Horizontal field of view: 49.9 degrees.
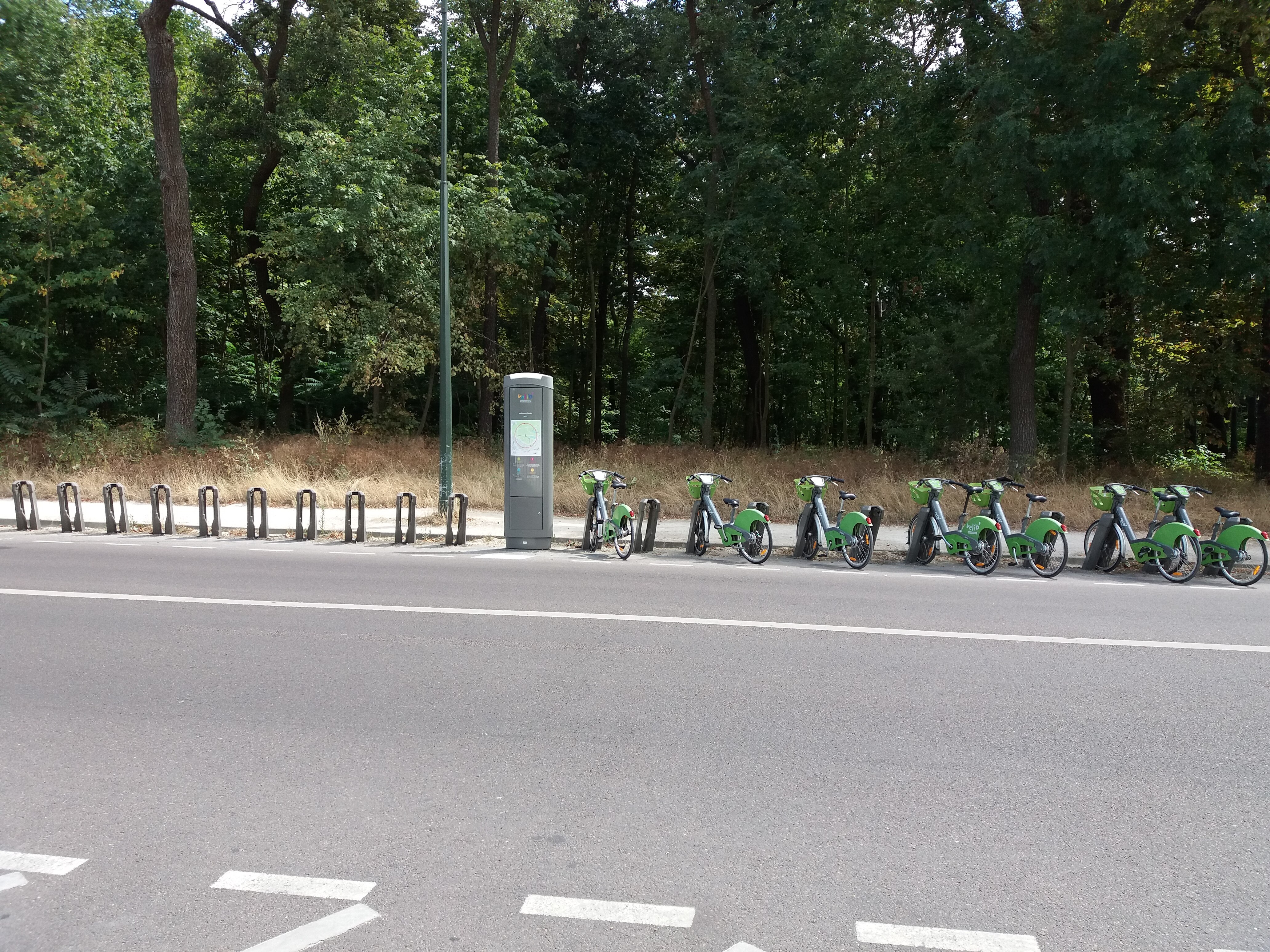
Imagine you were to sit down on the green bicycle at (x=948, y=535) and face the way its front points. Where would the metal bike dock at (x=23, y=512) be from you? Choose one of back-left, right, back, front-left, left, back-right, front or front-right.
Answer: front-left

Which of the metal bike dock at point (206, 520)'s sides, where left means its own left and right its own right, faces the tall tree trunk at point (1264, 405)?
left

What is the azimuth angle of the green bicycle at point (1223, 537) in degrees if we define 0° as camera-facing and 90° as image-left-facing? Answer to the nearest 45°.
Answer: approximately 135°

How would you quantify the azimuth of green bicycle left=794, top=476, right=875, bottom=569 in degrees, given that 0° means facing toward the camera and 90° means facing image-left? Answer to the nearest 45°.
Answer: approximately 135°

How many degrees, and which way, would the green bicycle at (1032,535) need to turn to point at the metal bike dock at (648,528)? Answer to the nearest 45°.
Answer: approximately 45° to its left

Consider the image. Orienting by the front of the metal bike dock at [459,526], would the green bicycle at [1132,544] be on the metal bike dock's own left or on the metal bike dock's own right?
on the metal bike dock's own left

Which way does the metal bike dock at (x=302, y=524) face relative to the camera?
toward the camera

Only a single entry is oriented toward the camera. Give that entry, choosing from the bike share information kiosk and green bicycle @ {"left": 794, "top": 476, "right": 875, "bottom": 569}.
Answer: the bike share information kiosk

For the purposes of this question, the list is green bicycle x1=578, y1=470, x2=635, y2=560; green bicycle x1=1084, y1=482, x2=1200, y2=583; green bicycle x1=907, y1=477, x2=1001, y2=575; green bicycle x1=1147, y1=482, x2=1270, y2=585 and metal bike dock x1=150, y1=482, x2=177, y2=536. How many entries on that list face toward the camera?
1

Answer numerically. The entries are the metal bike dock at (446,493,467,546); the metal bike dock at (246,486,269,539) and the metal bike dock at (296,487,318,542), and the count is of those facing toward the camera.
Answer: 3

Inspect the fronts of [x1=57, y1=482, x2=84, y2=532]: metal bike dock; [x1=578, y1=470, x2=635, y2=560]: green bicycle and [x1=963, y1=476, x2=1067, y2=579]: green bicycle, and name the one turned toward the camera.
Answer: the metal bike dock

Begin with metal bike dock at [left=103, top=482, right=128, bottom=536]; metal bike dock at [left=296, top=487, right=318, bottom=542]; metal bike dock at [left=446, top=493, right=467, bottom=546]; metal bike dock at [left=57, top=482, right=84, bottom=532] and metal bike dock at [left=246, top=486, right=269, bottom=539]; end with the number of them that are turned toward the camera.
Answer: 5

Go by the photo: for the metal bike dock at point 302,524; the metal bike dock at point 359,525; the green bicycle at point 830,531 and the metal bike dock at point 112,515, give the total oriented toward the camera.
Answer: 3

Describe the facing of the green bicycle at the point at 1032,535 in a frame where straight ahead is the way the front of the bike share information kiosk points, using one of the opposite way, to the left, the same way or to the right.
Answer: the opposite way

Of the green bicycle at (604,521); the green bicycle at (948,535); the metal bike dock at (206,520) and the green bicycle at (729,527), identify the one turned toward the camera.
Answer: the metal bike dock

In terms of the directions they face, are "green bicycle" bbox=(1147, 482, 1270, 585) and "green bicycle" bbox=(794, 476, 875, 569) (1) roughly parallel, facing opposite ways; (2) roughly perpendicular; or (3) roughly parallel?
roughly parallel

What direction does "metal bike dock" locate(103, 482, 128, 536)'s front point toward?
toward the camera

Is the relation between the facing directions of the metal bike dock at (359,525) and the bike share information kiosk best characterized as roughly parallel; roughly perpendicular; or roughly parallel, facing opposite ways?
roughly parallel

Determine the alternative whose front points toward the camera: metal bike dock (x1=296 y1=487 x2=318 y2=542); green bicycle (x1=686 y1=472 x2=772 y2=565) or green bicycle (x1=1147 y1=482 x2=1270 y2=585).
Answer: the metal bike dock

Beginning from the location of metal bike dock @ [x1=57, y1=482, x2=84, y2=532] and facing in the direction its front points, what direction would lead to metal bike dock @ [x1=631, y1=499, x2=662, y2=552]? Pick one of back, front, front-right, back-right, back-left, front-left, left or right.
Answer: front-left
